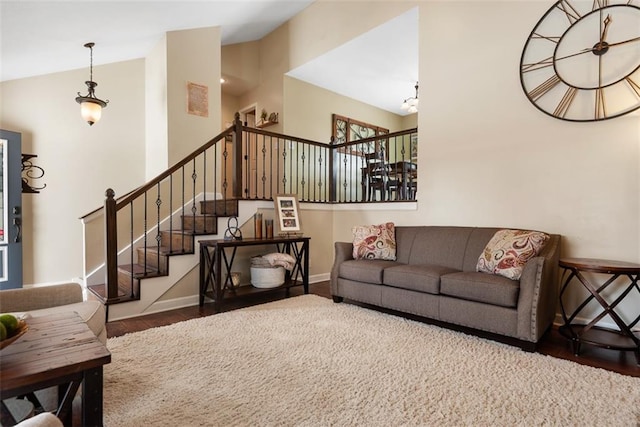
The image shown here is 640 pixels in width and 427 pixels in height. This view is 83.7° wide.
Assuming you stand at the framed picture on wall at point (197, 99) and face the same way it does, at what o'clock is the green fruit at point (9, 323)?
The green fruit is roughly at 2 o'clock from the framed picture on wall.

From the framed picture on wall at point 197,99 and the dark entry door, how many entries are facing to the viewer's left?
0

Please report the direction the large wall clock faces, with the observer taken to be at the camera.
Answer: facing the viewer and to the left of the viewer

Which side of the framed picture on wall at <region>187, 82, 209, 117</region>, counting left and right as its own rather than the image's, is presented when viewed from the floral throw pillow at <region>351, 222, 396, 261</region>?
front

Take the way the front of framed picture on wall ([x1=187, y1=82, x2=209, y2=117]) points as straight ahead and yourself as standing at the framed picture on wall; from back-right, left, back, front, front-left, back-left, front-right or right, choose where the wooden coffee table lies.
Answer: front-right

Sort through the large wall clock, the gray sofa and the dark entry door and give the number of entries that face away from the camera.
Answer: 0

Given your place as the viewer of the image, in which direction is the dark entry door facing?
facing the viewer and to the right of the viewer

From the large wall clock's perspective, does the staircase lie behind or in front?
in front

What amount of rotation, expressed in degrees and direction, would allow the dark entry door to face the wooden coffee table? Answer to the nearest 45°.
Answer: approximately 45° to its right

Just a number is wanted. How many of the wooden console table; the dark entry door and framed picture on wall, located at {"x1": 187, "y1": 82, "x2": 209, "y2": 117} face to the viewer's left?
0

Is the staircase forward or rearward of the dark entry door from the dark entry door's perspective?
forward

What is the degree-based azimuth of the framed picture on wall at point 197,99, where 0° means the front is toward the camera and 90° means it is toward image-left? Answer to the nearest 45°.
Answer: approximately 315°
